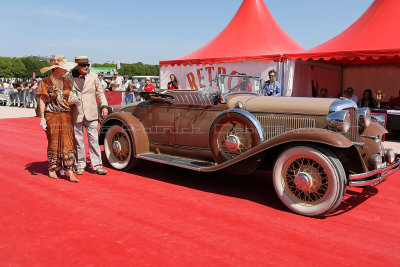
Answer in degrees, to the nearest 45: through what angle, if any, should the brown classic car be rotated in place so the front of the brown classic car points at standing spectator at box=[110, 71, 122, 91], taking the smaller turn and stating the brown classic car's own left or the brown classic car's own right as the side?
approximately 180°

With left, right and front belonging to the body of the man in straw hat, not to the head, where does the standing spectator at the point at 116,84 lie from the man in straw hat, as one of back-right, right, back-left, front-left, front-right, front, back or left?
back

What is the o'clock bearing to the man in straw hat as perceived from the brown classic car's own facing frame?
The man in straw hat is roughly at 5 o'clock from the brown classic car.

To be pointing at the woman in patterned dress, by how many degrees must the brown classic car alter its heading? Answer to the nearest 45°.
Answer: approximately 135° to its right

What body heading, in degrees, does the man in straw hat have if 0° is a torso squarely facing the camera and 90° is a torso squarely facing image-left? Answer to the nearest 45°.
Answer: approximately 0°

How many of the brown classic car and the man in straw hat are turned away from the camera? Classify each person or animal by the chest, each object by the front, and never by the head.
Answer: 0

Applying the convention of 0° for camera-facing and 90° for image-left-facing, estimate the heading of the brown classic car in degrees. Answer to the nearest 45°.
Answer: approximately 315°
